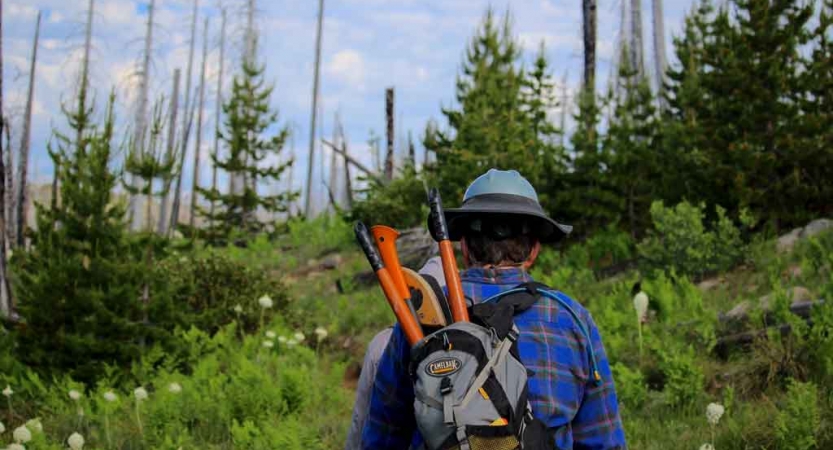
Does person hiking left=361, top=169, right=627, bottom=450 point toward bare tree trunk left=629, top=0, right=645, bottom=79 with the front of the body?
yes

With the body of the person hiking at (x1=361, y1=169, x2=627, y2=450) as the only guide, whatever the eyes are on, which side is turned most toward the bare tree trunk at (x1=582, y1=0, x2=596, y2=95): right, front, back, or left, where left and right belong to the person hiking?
front

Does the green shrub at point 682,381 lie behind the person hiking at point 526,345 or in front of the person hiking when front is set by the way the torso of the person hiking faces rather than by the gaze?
in front

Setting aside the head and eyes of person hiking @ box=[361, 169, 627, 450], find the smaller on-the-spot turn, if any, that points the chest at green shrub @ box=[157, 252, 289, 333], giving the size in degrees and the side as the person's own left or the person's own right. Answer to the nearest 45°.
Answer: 0° — they already face it

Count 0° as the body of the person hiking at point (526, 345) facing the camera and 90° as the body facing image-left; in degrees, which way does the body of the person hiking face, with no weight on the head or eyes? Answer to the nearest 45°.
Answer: approximately 180°

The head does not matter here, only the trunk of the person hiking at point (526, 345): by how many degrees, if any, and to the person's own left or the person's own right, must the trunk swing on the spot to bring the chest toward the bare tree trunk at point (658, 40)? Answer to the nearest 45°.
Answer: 0° — they already face it

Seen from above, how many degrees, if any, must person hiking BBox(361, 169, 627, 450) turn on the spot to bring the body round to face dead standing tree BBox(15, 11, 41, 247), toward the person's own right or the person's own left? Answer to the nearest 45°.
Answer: approximately 45° to the person's own left

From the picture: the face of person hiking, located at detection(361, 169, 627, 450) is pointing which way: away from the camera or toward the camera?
away from the camera

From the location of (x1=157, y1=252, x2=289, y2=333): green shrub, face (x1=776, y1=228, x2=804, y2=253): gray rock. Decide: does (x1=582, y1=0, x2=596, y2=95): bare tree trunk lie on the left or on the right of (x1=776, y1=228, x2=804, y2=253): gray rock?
left

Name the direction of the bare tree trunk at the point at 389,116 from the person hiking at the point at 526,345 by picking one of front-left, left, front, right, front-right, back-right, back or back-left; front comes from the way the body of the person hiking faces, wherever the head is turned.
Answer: front

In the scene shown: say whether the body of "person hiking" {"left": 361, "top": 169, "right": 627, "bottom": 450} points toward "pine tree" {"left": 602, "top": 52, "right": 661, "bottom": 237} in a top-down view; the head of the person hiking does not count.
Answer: yes

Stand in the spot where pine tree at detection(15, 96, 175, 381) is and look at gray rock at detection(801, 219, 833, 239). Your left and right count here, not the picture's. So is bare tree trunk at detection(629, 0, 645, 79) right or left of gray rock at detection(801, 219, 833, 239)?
left

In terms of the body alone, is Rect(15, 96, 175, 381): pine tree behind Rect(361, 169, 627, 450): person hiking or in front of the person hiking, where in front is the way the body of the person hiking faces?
in front
